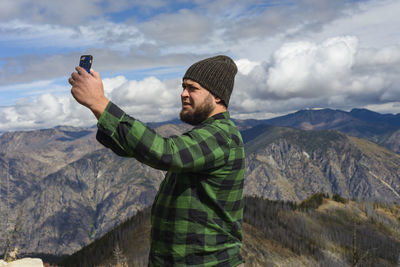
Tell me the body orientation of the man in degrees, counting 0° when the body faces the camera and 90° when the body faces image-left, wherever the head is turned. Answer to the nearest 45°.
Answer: approximately 90°

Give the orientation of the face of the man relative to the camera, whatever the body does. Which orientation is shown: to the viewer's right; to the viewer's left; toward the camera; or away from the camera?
to the viewer's left
